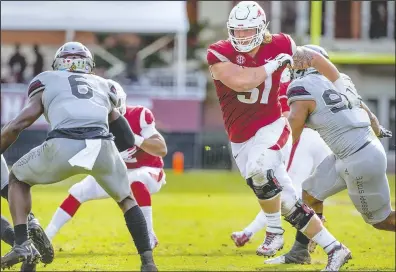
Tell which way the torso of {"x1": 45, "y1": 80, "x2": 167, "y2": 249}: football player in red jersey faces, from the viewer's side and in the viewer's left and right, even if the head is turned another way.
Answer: facing the viewer and to the left of the viewer

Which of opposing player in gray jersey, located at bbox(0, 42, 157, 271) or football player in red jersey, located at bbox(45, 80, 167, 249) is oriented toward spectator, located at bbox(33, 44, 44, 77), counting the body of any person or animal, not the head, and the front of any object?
the opposing player in gray jersey

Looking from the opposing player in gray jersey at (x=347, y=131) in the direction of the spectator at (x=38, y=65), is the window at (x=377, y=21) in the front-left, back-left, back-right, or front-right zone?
front-right

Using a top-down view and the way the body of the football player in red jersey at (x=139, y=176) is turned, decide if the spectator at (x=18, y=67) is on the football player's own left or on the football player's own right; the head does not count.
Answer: on the football player's own right

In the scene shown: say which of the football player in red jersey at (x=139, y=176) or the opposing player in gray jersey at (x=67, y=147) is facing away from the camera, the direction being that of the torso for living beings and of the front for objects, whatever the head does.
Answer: the opposing player in gray jersey

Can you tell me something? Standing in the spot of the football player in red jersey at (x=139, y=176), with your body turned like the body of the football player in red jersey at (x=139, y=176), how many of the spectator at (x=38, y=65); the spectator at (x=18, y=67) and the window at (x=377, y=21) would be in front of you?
0

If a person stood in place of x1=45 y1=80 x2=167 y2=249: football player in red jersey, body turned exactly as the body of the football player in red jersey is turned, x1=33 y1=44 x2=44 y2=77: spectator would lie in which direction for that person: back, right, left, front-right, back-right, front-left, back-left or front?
back-right

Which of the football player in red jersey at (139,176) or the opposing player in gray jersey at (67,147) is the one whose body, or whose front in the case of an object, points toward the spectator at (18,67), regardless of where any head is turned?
the opposing player in gray jersey

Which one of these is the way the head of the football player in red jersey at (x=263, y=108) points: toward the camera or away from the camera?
toward the camera

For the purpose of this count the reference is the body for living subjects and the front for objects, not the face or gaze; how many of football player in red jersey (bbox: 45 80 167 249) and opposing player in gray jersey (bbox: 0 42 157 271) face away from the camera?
1

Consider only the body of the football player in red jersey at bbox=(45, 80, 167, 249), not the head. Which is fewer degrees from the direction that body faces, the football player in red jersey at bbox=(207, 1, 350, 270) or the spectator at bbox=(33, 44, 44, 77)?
the football player in red jersey

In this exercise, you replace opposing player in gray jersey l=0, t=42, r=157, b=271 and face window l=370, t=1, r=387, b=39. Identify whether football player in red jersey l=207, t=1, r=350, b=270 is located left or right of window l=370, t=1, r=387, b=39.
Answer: right

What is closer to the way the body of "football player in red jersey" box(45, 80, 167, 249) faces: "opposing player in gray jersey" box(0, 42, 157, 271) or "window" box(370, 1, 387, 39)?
the opposing player in gray jersey

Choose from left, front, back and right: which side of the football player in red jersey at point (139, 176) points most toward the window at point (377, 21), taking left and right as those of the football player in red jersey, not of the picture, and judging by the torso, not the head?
back

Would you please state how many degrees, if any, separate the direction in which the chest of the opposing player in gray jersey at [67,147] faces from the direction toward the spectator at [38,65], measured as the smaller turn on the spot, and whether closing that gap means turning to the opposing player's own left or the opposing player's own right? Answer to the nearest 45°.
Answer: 0° — they already face them

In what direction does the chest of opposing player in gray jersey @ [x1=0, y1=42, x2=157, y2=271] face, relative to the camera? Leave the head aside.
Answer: away from the camera
